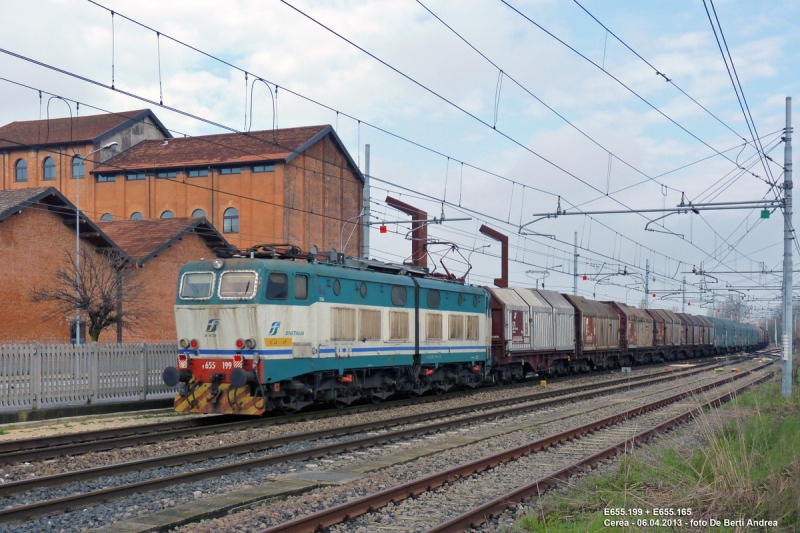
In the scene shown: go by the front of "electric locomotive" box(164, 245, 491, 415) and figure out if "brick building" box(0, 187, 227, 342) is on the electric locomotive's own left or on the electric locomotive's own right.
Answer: on the electric locomotive's own right

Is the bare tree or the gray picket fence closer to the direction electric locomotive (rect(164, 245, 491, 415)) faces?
the gray picket fence

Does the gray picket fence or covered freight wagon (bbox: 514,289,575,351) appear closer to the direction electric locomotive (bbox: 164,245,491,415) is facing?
the gray picket fence

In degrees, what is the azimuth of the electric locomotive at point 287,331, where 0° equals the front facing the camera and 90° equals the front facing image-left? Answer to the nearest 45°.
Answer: approximately 45°

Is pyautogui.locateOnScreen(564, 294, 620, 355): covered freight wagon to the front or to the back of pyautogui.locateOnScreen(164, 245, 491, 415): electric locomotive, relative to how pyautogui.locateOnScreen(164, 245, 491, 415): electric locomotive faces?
to the back

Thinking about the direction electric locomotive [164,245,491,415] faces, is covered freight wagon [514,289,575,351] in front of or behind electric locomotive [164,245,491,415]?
behind

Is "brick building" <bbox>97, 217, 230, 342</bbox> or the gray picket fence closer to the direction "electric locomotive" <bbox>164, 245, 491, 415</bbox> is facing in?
the gray picket fence
